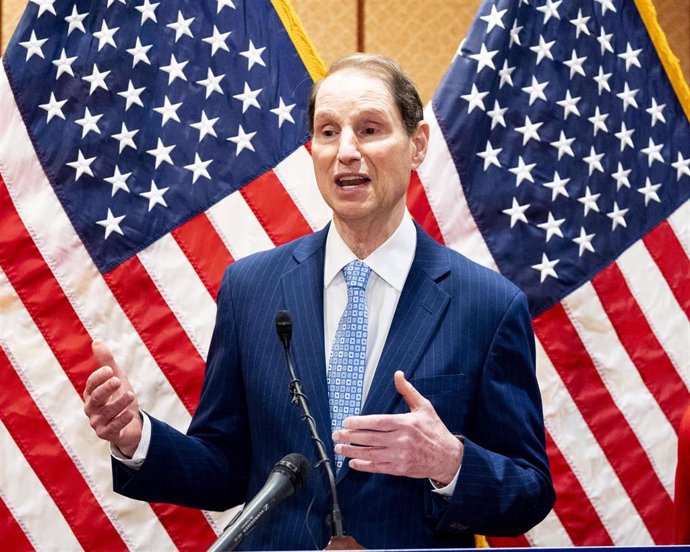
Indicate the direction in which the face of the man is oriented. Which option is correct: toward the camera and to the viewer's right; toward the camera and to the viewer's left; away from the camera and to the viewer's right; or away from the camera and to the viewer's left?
toward the camera and to the viewer's left

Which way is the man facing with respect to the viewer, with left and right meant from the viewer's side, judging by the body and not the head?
facing the viewer and to the left of the viewer
